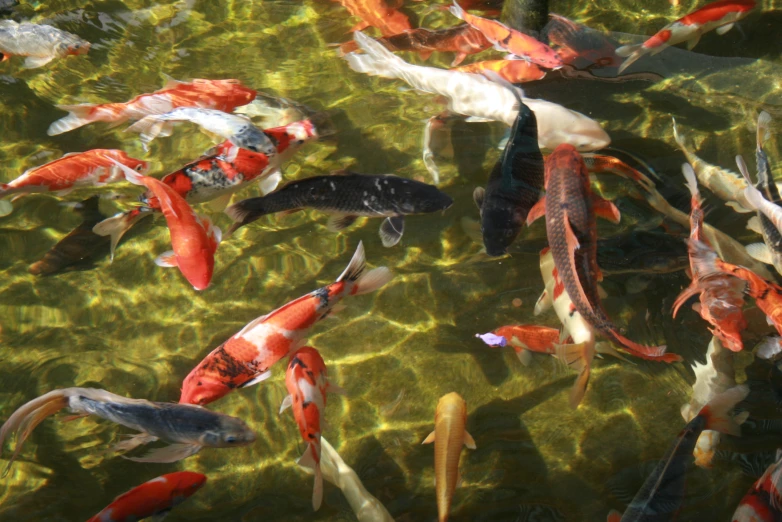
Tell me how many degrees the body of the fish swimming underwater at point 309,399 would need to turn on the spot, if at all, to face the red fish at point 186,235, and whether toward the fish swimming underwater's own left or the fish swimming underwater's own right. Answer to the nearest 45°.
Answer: approximately 45° to the fish swimming underwater's own left

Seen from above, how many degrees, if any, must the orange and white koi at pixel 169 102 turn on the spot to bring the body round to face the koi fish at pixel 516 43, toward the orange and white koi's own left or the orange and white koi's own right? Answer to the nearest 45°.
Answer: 0° — it already faces it

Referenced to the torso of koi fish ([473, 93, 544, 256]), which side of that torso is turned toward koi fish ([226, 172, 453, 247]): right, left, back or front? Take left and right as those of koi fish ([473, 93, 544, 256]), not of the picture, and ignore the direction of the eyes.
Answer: right

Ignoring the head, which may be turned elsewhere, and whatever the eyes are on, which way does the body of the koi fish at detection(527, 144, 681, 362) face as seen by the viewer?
away from the camera

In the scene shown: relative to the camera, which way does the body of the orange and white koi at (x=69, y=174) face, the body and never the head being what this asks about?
to the viewer's right

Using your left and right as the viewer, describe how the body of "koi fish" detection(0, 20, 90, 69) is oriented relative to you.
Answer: facing to the right of the viewer

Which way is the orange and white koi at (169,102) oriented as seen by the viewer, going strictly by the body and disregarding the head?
to the viewer's right

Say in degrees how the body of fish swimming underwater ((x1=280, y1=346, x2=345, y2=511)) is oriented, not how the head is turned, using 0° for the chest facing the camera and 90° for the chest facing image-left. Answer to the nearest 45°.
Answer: approximately 180°

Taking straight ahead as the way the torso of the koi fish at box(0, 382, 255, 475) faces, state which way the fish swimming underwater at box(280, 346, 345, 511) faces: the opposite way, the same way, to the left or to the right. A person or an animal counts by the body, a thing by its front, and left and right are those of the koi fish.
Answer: to the left

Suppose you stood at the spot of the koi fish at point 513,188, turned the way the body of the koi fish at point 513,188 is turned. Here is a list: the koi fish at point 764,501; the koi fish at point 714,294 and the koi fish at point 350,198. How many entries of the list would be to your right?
1

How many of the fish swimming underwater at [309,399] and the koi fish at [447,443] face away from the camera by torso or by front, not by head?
2

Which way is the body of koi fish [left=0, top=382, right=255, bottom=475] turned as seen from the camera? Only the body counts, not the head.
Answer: to the viewer's right

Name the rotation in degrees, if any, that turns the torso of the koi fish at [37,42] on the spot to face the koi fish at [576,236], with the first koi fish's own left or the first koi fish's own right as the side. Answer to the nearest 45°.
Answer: approximately 45° to the first koi fish's own right

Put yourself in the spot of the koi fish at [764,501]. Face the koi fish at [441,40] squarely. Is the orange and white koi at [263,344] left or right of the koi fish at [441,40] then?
left

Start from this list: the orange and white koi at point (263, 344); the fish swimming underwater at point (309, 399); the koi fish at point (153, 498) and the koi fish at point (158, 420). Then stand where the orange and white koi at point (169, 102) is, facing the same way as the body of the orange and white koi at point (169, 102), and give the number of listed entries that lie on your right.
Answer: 4

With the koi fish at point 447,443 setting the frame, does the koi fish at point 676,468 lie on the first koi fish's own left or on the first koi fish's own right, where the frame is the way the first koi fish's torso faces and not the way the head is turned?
on the first koi fish's own right

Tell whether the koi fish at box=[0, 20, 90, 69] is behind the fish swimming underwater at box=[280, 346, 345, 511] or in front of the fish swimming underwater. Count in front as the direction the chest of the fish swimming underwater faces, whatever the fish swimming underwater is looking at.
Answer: in front

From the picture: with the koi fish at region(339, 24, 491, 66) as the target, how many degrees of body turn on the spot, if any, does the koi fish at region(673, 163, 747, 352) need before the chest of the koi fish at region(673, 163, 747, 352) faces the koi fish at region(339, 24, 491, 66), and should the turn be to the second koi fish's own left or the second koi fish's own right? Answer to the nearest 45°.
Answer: approximately 135° to the second koi fish's own right
